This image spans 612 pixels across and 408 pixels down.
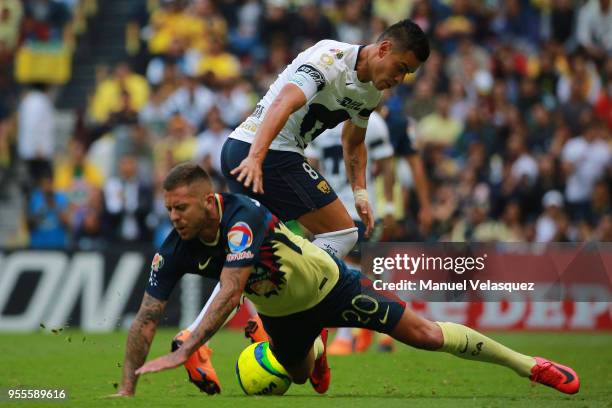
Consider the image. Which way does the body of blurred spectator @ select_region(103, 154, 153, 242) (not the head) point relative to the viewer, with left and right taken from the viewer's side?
facing the viewer

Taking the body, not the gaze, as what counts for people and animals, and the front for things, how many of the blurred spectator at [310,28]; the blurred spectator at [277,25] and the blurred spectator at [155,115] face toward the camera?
3

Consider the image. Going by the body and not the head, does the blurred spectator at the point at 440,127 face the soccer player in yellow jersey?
yes

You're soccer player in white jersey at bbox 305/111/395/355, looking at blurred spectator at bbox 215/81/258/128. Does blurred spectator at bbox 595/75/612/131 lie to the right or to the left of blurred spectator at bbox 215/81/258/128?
right

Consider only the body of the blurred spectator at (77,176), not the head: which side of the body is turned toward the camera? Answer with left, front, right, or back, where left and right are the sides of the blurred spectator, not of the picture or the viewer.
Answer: front

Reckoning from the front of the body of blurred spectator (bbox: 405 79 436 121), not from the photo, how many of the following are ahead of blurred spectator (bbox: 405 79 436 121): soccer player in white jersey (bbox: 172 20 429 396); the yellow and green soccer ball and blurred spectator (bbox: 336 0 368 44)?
2

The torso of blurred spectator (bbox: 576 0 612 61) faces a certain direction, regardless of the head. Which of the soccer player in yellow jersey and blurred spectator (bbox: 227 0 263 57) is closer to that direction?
the soccer player in yellow jersey

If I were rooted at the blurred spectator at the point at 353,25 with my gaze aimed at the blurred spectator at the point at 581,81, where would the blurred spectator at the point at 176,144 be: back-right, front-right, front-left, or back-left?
back-right

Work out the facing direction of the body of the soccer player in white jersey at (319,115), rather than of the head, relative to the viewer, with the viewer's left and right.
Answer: facing the viewer and to the right of the viewer

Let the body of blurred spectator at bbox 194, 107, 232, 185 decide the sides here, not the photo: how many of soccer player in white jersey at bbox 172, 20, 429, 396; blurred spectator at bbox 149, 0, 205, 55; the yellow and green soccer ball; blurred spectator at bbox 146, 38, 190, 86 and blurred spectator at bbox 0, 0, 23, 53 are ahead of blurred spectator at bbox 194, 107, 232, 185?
2

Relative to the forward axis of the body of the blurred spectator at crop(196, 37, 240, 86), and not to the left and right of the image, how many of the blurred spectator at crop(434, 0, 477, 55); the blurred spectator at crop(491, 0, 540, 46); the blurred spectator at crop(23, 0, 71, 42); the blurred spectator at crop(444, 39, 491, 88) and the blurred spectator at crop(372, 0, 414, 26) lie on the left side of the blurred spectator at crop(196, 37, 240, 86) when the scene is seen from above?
4

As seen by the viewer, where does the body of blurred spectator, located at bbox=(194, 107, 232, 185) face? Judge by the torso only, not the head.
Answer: toward the camera

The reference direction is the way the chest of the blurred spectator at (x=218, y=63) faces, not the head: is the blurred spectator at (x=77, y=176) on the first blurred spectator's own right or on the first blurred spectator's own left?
on the first blurred spectator's own right

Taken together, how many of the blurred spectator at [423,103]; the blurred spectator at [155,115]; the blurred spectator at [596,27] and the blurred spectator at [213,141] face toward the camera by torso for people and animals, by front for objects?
4

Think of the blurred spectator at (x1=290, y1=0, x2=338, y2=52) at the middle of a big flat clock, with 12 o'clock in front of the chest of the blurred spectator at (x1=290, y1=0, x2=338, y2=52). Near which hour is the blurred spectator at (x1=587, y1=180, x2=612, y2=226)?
the blurred spectator at (x1=587, y1=180, x2=612, y2=226) is roughly at 10 o'clock from the blurred spectator at (x1=290, y1=0, x2=338, y2=52).

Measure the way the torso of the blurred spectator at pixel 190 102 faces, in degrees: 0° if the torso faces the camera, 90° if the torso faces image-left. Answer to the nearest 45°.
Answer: approximately 0°
